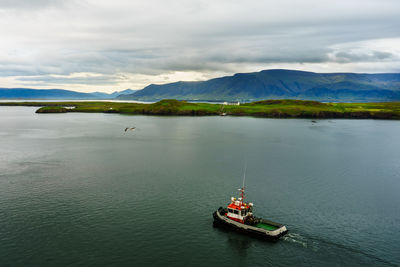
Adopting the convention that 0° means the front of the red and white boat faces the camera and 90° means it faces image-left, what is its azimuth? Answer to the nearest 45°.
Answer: approximately 135°
